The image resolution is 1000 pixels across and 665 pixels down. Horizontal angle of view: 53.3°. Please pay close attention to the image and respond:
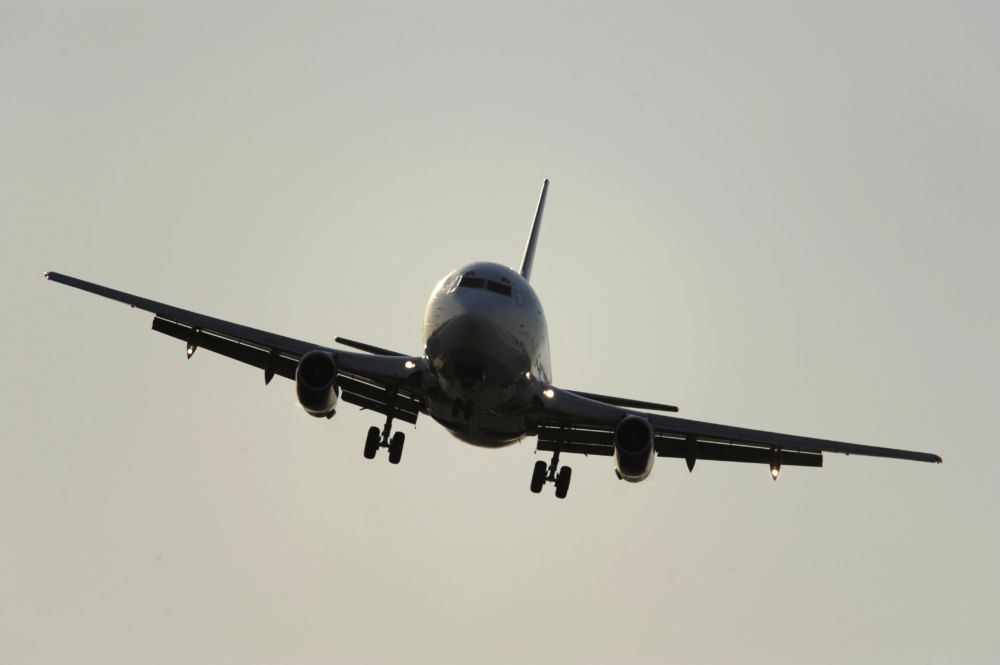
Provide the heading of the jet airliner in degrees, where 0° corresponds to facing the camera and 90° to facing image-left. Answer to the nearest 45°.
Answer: approximately 0°
